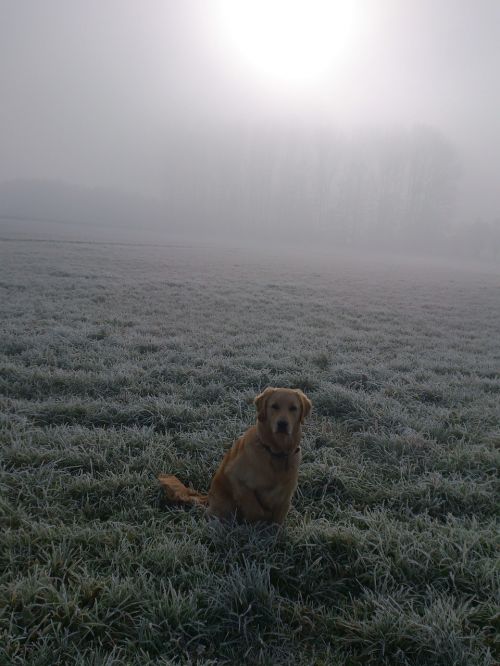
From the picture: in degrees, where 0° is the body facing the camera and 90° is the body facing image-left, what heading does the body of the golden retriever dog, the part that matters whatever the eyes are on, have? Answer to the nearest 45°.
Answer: approximately 315°
